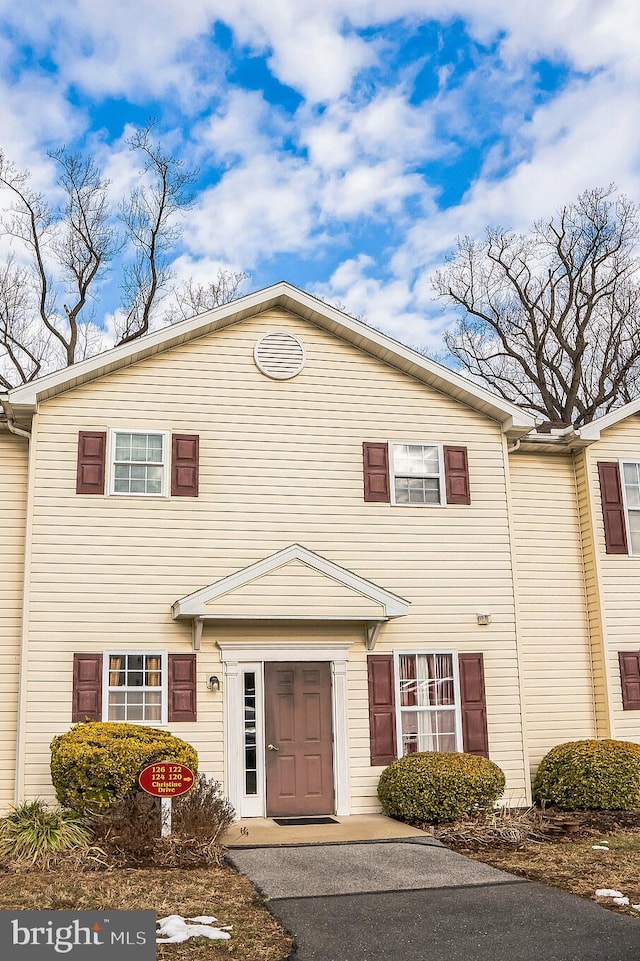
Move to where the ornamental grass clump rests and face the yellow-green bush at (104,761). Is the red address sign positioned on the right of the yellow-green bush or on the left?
right

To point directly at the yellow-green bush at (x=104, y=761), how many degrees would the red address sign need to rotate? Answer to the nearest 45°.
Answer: approximately 135° to its right

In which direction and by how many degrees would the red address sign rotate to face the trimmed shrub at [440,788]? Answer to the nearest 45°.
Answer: approximately 135° to its left

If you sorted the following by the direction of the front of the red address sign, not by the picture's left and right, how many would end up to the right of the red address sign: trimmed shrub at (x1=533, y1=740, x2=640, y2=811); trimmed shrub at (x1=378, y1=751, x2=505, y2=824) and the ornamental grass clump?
1

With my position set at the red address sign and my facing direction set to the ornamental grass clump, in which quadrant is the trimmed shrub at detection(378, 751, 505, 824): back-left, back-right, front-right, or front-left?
back-right

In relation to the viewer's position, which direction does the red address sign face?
facing the viewer

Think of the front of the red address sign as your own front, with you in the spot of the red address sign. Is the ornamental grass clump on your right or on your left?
on your right

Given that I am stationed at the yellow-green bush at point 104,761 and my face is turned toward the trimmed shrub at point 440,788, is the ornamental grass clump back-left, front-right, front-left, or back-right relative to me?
back-right

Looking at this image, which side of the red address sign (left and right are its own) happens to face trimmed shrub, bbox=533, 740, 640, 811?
left
